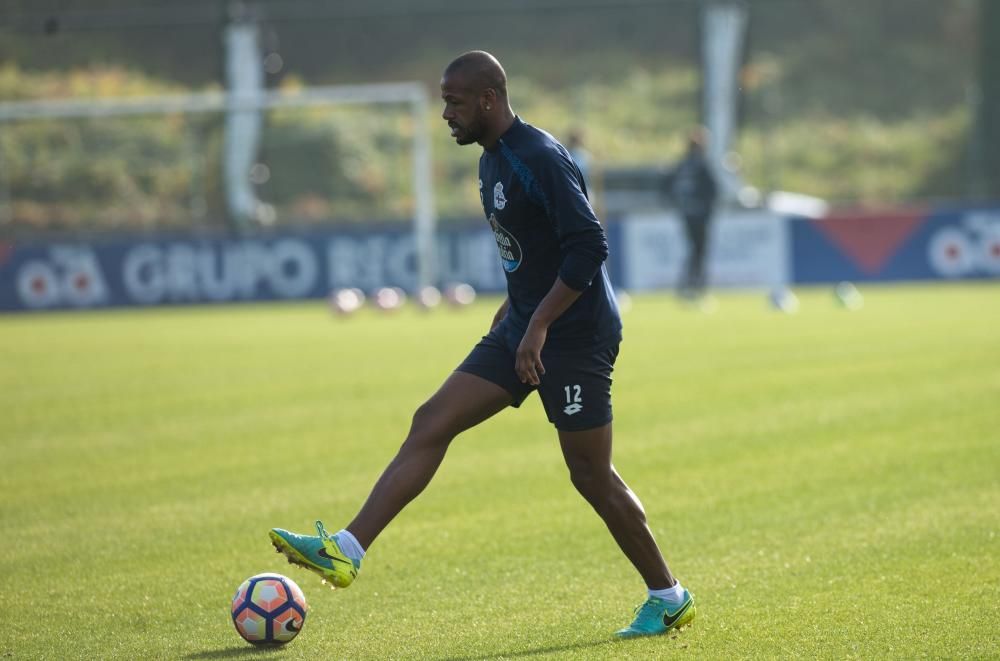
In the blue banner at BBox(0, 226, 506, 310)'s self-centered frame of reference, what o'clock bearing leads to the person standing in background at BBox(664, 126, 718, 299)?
The person standing in background is roughly at 10 o'clock from the blue banner.

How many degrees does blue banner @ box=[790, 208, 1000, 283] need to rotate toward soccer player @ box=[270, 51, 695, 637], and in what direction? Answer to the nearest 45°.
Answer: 0° — it already faces them

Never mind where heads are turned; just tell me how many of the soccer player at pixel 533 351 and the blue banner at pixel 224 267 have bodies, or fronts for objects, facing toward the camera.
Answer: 1

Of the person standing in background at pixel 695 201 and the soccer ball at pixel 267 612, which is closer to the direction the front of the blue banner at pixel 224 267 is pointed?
the soccer ball

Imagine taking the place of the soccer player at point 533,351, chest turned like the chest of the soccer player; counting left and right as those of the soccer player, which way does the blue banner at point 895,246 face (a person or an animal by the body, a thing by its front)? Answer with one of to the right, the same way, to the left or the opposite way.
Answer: to the left

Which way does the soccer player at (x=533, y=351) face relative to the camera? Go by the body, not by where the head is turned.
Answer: to the viewer's left

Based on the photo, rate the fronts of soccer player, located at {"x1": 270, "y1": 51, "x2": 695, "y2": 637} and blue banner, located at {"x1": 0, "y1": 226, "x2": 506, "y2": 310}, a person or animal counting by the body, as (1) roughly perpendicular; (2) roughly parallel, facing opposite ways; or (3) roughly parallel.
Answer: roughly perpendicular

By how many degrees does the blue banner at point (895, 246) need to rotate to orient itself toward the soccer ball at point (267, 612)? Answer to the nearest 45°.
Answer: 0° — it already faces it

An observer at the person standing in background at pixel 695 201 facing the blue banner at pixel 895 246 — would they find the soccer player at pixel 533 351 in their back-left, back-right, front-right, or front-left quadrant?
back-right

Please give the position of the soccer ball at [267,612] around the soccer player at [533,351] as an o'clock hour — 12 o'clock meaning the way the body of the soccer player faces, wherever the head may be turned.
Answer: The soccer ball is roughly at 12 o'clock from the soccer player.

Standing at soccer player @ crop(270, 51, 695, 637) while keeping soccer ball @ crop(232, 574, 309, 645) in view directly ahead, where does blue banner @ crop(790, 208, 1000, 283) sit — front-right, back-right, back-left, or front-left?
back-right
